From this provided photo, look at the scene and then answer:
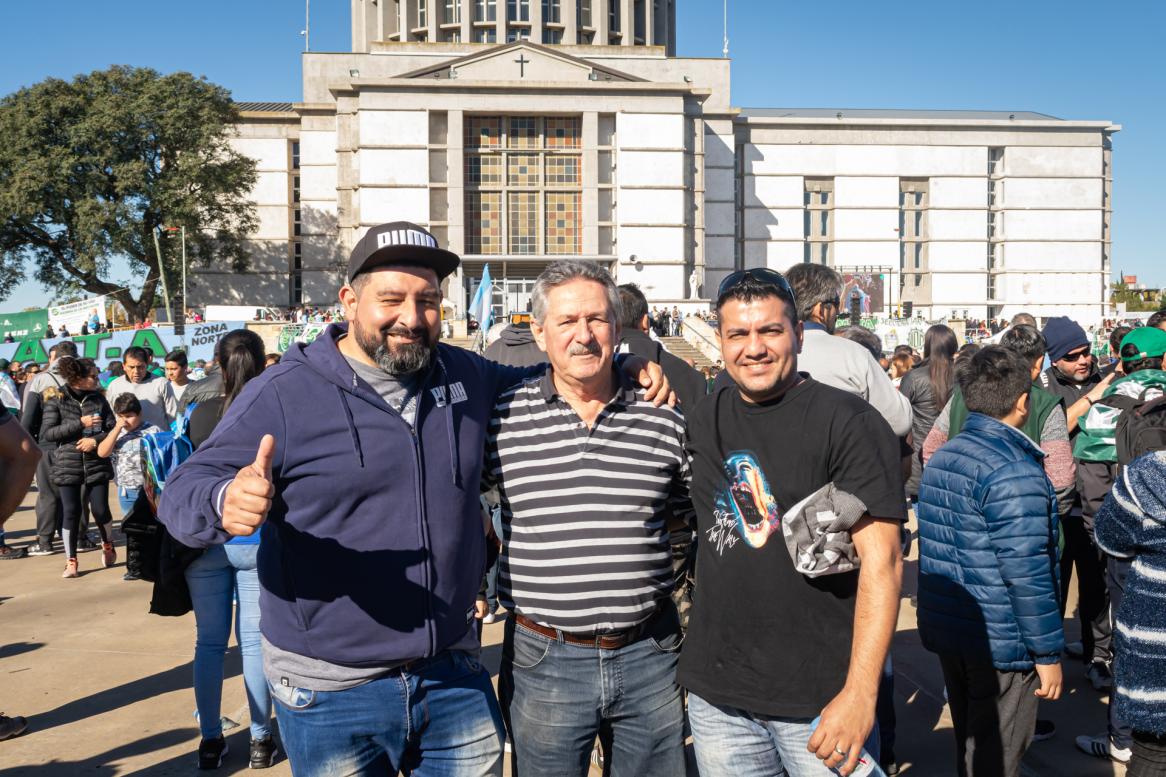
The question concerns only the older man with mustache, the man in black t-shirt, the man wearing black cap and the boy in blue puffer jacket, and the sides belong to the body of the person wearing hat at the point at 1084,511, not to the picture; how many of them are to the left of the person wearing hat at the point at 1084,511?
0

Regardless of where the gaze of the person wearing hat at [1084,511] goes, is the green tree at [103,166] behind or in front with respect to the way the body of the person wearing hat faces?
behind

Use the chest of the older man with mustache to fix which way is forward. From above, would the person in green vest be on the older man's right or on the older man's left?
on the older man's left

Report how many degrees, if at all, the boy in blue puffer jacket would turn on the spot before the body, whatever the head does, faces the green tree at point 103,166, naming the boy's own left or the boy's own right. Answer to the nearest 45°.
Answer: approximately 90° to the boy's own left

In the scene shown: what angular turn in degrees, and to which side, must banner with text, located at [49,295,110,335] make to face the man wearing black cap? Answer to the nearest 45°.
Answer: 0° — it already faces them

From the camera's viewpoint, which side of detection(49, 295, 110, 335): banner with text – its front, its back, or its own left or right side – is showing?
front

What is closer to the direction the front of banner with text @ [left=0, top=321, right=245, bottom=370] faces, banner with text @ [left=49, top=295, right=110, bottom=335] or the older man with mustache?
the older man with mustache

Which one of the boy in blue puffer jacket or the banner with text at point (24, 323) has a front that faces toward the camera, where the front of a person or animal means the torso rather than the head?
the banner with text

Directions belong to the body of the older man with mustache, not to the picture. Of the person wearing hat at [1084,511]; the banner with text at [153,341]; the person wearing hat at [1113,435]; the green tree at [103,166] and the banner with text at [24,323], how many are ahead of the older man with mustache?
0

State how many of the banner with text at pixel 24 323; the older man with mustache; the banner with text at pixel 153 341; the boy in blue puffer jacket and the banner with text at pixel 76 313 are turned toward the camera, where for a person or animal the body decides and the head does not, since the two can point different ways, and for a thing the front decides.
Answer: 4

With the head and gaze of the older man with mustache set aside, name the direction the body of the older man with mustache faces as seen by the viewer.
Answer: toward the camera

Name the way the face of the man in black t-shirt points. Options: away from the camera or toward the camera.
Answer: toward the camera

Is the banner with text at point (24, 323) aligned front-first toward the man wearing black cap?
yes

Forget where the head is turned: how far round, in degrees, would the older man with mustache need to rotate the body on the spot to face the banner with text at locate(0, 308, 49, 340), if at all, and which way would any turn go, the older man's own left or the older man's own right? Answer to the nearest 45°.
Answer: approximately 135° to the older man's own right

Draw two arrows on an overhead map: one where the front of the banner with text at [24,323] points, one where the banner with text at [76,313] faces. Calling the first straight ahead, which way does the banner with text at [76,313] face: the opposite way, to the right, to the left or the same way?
the same way

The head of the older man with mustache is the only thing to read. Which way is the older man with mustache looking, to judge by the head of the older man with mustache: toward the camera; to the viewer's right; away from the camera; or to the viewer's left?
toward the camera

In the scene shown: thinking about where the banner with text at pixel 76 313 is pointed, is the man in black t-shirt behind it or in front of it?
in front

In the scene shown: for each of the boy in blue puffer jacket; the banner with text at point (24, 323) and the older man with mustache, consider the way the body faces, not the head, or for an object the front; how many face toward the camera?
2
